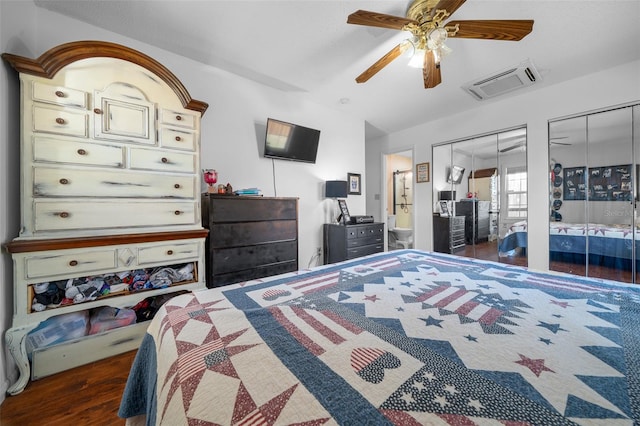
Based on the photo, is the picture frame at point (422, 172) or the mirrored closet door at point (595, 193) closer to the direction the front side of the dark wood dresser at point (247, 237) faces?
the mirrored closet door

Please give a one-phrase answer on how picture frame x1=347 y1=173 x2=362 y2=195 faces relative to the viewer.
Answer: facing the viewer and to the right of the viewer

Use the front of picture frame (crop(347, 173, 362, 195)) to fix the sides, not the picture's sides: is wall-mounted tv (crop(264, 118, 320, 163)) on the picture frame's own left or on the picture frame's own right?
on the picture frame's own right

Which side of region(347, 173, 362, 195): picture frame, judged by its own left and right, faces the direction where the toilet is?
left

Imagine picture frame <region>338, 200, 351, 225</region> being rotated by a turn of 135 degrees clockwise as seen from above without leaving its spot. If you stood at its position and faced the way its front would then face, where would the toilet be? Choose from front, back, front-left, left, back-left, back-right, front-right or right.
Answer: back-right

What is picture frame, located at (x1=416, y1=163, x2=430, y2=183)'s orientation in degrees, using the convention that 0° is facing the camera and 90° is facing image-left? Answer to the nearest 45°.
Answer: approximately 45°

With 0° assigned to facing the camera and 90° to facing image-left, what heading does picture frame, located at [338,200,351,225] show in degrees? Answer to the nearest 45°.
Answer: approximately 315°

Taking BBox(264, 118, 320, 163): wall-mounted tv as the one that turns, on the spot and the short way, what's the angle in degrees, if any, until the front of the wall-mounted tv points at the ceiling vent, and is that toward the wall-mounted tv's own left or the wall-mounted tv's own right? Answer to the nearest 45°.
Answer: approximately 45° to the wall-mounted tv's own left

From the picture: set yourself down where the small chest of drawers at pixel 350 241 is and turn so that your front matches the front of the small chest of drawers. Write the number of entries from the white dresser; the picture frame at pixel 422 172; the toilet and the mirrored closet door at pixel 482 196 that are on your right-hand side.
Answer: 1

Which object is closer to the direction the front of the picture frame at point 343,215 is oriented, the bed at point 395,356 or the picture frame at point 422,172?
the bed

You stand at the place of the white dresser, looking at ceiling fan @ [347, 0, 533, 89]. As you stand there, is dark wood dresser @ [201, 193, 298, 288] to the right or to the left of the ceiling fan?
left
